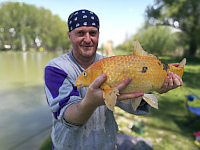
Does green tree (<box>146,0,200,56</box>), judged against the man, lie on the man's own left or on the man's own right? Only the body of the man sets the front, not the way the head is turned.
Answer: on the man's own left

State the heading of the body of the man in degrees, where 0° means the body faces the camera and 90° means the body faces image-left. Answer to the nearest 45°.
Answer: approximately 315°
